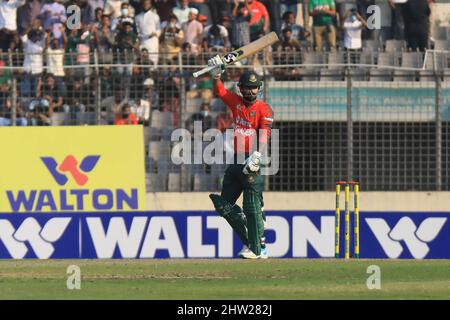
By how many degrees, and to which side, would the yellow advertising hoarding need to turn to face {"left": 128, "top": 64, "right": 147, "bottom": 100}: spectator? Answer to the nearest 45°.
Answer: approximately 135° to its left

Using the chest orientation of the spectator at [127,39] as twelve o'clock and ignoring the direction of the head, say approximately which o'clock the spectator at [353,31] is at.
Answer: the spectator at [353,31] is roughly at 9 o'clock from the spectator at [127,39].

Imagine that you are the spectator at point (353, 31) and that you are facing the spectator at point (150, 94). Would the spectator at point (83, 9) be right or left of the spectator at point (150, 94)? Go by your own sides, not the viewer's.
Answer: right

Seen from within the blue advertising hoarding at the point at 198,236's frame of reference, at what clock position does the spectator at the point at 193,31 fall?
The spectator is roughly at 6 o'clock from the blue advertising hoarding.

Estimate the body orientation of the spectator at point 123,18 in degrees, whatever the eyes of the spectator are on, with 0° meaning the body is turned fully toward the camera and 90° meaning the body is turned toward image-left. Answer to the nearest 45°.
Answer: approximately 0°

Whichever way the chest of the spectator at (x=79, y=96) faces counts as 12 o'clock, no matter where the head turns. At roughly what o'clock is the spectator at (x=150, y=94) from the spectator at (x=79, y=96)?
the spectator at (x=150, y=94) is roughly at 9 o'clock from the spectator at (x=79, y=96).
